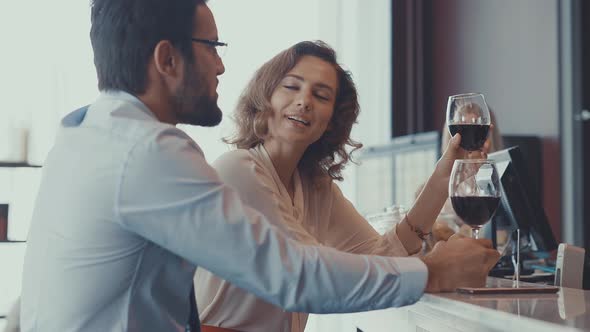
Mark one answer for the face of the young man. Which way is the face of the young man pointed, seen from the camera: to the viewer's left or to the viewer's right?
to the viewer's right

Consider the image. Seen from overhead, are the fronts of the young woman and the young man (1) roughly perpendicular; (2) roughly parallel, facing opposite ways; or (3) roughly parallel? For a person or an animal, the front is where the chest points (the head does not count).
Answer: roughly perpendicular

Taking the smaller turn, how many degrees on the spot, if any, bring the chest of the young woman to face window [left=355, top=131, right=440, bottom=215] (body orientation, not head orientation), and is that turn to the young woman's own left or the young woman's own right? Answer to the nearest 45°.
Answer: approximately 135° to the young woman's own left

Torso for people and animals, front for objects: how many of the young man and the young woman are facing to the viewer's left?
0

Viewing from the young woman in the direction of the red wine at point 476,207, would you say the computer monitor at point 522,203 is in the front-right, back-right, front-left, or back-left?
front-left

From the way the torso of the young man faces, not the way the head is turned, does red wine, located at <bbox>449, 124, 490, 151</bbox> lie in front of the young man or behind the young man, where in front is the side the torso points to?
in front

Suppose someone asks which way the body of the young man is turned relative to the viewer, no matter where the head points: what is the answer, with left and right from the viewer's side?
facing away from the viewer and to the right of the viewer
